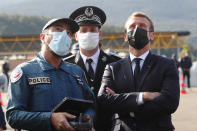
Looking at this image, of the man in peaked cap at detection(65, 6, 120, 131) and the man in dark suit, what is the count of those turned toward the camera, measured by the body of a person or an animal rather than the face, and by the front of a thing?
2

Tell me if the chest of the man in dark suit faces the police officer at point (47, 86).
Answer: no

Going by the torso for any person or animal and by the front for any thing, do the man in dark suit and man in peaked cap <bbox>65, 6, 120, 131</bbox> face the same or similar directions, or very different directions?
same or similar directions

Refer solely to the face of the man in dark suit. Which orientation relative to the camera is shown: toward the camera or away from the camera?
toward the camera

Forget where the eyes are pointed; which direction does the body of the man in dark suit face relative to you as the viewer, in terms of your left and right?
facing the viewer

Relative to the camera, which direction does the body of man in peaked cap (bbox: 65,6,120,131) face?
toward the camera

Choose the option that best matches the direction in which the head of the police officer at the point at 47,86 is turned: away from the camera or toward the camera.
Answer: toward the camera
